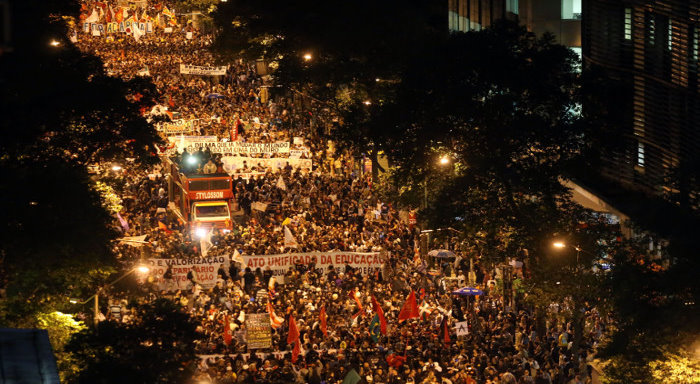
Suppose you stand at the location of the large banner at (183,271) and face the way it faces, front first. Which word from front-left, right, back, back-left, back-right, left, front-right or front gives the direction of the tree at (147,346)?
front

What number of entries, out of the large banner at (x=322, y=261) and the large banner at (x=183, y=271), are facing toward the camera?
2

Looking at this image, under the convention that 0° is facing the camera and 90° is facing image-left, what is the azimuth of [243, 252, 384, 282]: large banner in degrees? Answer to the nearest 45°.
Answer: approximately 0°

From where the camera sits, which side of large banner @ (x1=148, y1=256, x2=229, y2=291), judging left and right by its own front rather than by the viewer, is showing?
front

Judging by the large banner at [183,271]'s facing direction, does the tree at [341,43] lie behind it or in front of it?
behind

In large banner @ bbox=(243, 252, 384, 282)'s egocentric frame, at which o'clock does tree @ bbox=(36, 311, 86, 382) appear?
The tree is roughly at 1 o'clock from the large banner.

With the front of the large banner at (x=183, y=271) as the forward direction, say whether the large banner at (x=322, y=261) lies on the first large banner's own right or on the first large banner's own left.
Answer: on the first large banner's own left

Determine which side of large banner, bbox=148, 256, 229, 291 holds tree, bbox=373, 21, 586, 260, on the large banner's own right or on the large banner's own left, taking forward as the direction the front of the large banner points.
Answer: on the large banner's own left

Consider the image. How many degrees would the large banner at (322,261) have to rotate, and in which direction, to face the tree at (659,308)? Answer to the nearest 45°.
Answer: approximately 45° to its left
